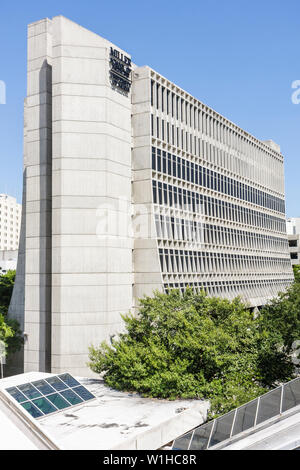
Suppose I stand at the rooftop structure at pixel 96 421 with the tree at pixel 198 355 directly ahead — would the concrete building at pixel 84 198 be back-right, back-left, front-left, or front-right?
front-left

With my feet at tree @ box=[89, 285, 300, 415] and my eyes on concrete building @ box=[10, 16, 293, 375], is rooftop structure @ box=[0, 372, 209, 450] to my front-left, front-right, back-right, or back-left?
back-left

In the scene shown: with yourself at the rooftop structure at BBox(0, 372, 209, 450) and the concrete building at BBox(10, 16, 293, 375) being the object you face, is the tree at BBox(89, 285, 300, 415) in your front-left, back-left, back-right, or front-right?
front-right
